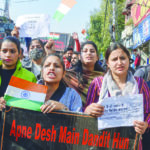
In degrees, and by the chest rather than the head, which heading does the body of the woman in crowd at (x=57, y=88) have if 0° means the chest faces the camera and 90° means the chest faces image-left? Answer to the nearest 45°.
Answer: approximately 45°

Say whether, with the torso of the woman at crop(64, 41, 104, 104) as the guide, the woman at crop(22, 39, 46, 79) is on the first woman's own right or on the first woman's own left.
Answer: on the first woman's own right

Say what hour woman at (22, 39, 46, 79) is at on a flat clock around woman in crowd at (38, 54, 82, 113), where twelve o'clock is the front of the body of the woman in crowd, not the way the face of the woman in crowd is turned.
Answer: The woman is roughly at 4 o'clock from the woman in crowd.

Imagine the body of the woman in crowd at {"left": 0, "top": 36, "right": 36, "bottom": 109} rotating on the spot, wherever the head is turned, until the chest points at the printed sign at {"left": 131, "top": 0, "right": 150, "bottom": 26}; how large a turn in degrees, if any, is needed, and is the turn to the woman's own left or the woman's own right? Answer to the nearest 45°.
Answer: approximately 135° to the woman's own left

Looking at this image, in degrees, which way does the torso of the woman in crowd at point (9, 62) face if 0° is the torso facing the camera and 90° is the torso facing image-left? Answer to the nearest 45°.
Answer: approximately 0°
